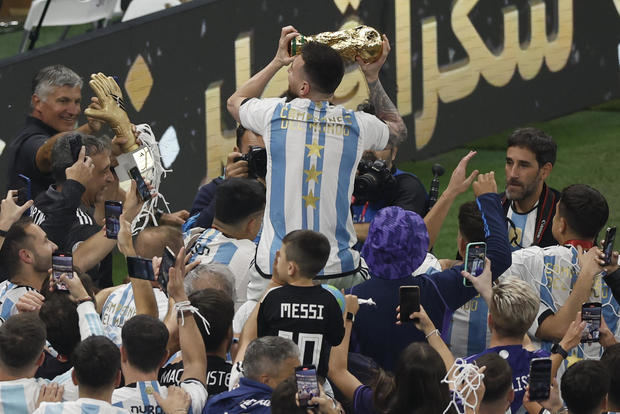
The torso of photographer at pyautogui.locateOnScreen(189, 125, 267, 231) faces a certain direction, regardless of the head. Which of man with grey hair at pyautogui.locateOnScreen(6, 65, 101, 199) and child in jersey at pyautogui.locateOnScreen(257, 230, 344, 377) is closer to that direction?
the child in jersey

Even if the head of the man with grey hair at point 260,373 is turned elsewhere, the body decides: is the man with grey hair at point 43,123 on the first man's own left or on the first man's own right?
on the first man's own left

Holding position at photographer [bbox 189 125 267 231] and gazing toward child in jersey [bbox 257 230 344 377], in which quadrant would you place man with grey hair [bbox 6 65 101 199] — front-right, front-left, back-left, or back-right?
back-right

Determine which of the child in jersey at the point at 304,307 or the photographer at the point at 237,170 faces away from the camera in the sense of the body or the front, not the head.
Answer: the child in jersey

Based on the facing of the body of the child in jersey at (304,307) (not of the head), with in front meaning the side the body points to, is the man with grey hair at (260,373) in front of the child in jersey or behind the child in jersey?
behind

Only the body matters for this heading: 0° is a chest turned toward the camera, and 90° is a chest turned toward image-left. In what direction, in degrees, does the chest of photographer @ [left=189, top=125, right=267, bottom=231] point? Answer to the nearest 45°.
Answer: approximately 315°

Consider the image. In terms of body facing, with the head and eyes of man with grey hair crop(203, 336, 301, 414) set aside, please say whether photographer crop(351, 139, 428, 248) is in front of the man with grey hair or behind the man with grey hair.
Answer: in front

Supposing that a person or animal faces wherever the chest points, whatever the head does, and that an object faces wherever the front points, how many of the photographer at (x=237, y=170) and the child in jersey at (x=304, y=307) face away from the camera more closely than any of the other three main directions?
1

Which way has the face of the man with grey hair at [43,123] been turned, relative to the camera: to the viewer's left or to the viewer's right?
to the viewer's right

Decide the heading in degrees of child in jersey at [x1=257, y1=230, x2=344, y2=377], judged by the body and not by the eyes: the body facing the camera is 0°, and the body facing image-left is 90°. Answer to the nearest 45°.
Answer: approximately 180°

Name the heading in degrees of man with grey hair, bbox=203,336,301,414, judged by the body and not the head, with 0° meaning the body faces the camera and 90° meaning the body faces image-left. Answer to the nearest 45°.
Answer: approximately 225°
